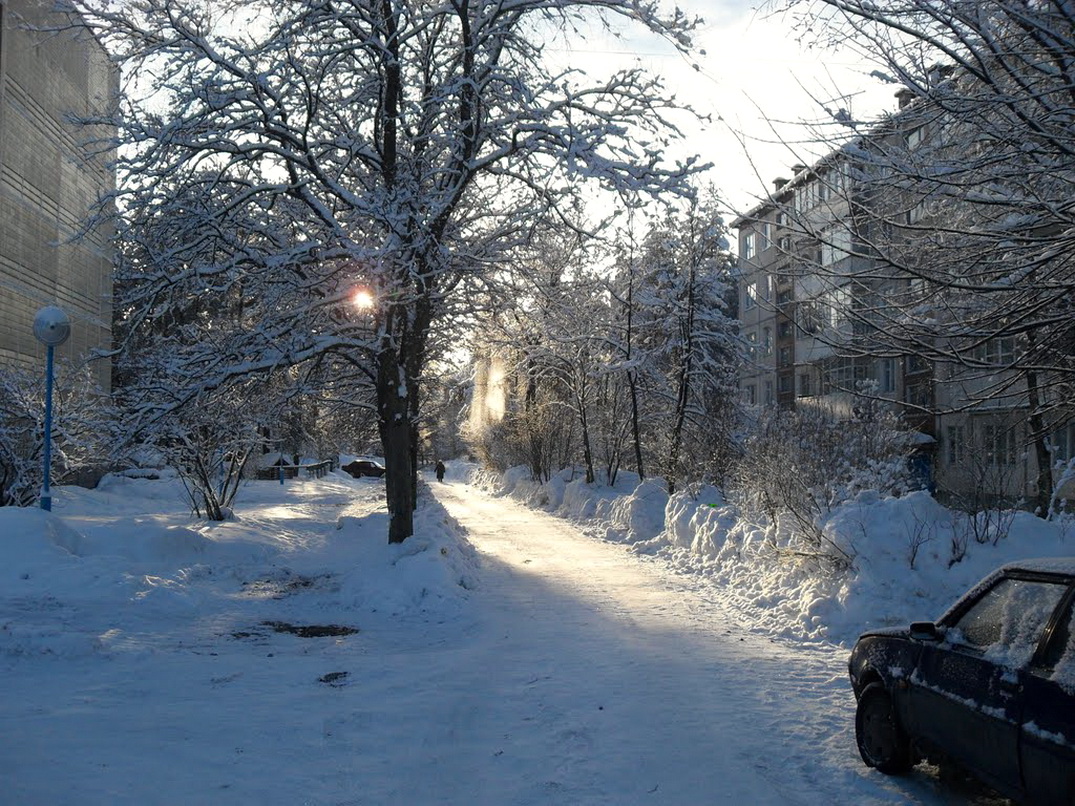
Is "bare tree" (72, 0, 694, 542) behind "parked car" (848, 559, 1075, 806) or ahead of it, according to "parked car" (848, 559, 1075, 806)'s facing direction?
ahead

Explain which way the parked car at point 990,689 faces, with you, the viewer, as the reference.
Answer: facing away from the viewer and to the left of the viewer

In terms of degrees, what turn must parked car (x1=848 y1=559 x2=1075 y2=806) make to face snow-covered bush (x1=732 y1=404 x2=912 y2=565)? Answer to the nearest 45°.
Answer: approximately 45° to its right

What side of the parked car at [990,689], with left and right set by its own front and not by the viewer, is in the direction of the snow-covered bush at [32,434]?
front

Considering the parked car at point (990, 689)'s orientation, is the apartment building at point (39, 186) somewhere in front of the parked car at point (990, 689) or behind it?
in front

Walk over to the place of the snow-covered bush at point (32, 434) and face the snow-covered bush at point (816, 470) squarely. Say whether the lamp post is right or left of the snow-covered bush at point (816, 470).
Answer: right
